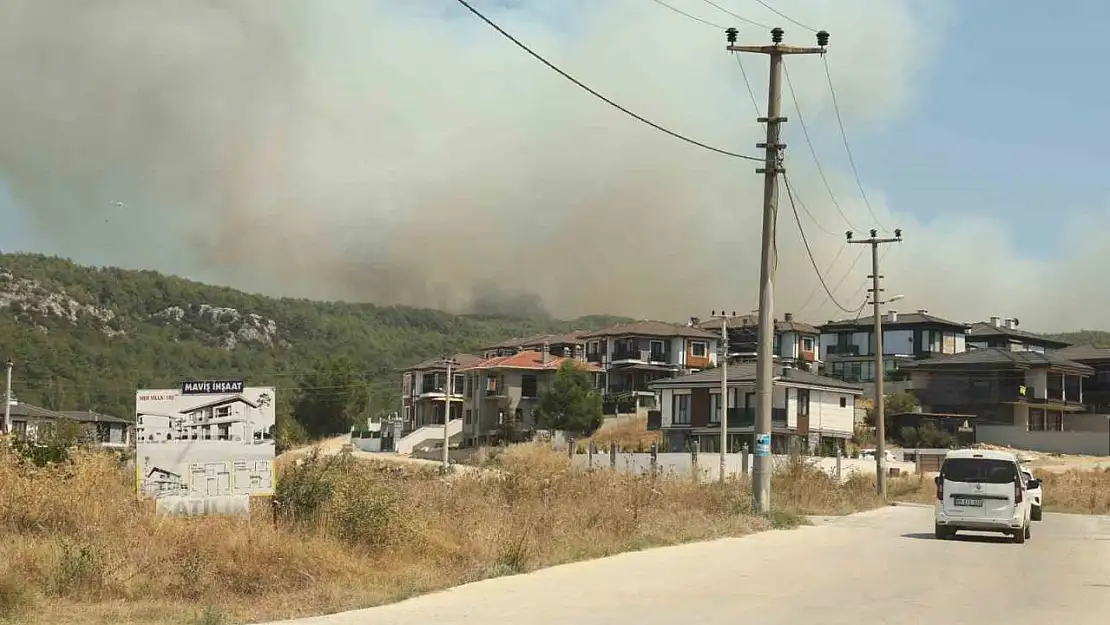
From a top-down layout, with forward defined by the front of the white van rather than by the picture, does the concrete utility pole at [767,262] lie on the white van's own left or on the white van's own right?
on the white van's own left

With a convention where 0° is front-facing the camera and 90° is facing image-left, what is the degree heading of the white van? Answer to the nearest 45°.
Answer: approximately 180°
